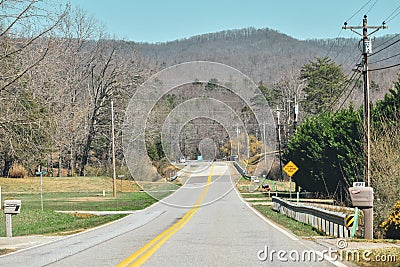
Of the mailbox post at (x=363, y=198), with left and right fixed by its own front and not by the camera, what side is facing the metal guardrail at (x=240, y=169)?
right

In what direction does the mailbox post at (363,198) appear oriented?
to the viewer's left

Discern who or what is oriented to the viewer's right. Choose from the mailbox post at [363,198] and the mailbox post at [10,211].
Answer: the mailbox post at [10,211]

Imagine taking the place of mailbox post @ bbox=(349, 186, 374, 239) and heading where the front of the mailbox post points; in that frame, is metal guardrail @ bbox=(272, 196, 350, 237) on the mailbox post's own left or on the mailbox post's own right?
on the mailbox post's own right

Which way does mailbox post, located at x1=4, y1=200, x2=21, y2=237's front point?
to the viewer's right

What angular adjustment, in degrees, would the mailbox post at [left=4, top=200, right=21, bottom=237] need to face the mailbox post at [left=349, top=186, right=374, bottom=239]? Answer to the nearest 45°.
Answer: approximately 45° to its right

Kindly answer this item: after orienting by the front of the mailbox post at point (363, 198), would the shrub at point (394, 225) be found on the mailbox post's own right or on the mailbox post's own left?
on the mailbox post's own right

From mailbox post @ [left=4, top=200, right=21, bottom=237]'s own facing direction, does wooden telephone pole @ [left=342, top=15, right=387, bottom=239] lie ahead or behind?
ahead

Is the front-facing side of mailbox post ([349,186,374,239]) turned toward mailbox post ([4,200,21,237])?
yes

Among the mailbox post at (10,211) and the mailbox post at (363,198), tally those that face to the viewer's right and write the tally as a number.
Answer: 1

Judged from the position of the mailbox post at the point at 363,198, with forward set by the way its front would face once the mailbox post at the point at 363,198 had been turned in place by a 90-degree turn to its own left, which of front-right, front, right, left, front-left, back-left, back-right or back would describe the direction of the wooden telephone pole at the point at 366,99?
back
